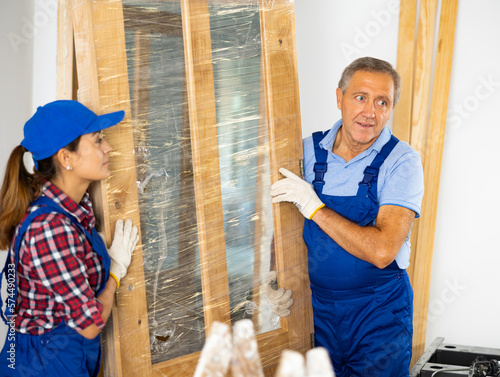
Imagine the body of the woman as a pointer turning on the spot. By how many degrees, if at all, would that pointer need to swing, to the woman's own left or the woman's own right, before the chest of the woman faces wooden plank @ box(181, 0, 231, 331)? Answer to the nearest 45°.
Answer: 0° — they already face it

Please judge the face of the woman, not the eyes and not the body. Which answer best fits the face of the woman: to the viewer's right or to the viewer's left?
to the viewer's right

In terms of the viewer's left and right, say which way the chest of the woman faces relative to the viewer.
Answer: facing to the right of the viewer

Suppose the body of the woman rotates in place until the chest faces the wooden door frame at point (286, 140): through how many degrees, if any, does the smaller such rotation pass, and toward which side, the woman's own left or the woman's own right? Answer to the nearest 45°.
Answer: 0° — they already face it
